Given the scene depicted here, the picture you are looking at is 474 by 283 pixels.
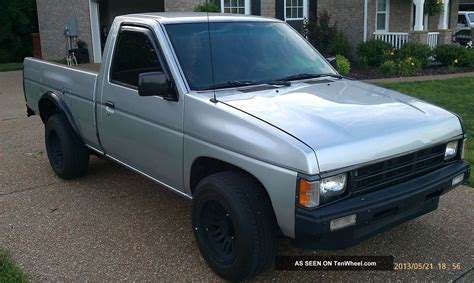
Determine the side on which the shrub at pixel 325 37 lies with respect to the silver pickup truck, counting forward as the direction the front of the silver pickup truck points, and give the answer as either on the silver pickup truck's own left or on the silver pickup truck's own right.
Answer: on the silver pickup truck's own left

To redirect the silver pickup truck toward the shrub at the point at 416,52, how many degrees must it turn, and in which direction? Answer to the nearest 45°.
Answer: approximately 135° to its left

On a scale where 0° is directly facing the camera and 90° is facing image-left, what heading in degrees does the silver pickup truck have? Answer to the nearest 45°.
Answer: approximately 315°

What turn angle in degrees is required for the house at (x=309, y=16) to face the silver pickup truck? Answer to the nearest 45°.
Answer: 0° — it already faces it

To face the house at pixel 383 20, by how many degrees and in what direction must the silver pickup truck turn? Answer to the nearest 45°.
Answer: approximately 135° to its left

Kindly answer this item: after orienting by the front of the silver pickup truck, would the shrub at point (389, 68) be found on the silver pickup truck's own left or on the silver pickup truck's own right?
on the silver pickup truck's own left

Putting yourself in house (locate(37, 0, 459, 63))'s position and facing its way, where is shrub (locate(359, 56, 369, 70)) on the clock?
The shrub is roughly at 11 o'clock from the house.

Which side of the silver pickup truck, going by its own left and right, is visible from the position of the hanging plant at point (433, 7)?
left

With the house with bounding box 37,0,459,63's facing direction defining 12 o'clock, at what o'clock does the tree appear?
The tree is roughly at 4 o'clock from the house.

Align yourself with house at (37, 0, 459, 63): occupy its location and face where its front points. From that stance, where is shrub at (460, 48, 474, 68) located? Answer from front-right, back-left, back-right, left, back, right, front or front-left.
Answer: front-left

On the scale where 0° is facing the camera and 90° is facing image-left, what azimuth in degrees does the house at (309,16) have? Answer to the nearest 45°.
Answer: approximately 0°
